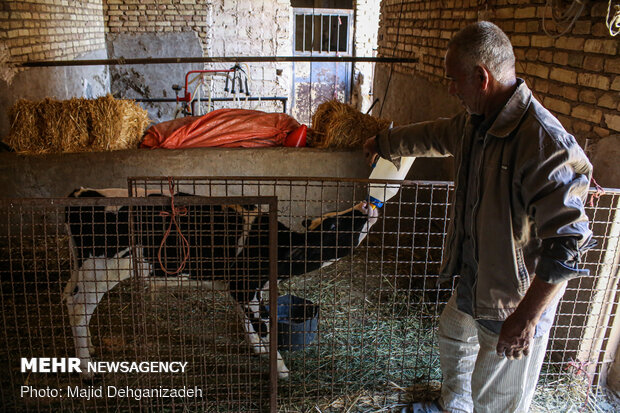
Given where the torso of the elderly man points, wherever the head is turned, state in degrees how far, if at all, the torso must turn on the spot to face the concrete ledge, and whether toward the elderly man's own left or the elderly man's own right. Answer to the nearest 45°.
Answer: approximately 90° to the elderly man's own right

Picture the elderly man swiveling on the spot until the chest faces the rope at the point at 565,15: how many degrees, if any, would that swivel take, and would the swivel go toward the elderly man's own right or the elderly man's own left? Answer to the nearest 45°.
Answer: approximately 135° to the elderly man's own right

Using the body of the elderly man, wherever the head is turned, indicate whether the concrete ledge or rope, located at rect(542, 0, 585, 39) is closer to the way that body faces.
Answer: the concrete ledge

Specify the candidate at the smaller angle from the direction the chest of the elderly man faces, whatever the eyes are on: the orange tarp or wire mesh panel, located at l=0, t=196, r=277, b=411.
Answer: the wire mesh panel

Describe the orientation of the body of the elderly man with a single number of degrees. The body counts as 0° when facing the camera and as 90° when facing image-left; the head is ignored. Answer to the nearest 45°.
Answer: approximately 45°

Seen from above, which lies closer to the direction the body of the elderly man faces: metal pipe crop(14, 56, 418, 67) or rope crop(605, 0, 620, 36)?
the metal pipe

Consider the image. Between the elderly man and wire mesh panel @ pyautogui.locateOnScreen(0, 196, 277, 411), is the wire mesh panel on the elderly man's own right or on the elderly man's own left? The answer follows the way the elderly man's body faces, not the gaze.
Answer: on the elderly man's own right

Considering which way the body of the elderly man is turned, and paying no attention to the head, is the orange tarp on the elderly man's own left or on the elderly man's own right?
on the elderly man's own right

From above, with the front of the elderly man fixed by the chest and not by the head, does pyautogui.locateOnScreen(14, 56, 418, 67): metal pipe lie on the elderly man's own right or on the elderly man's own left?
on the elderly man's own right

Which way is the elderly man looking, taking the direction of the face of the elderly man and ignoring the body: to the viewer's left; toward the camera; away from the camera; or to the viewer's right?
to the viewer's left

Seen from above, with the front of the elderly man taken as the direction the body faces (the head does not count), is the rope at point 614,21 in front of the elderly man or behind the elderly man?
behind

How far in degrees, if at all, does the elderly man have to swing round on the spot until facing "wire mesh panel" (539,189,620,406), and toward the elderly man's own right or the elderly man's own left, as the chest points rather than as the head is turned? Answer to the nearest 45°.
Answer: approximately 180°
